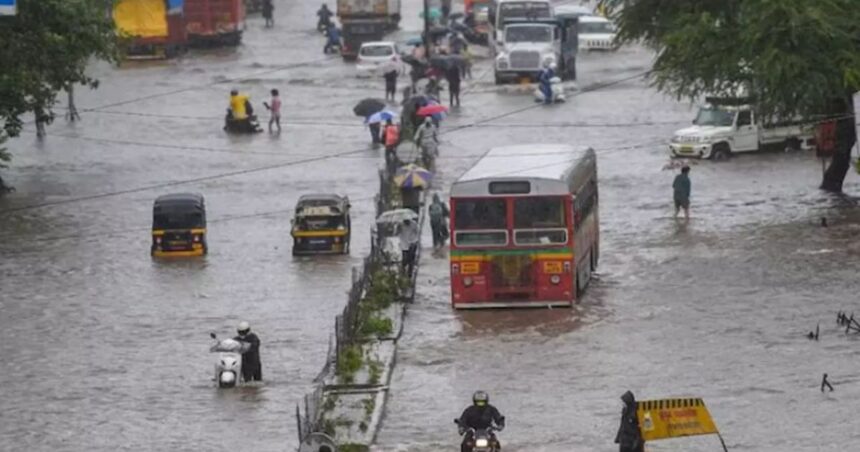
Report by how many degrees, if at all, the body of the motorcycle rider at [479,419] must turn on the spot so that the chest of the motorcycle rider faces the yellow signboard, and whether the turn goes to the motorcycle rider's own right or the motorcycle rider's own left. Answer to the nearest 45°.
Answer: approximately 90° to the motorcycle rider's own left

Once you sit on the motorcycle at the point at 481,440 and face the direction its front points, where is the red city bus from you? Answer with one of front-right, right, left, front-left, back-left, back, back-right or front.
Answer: back

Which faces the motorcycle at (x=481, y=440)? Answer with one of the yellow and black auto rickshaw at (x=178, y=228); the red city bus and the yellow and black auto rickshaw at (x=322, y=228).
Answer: the red city bus
